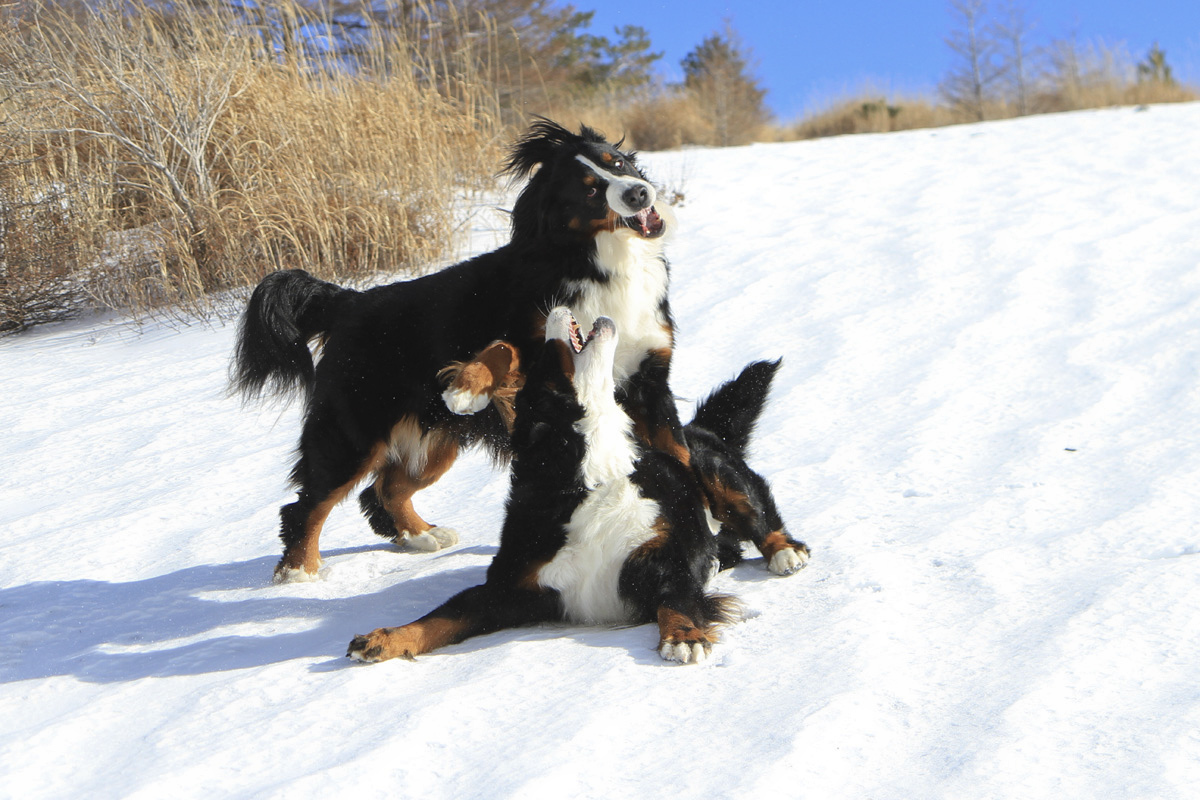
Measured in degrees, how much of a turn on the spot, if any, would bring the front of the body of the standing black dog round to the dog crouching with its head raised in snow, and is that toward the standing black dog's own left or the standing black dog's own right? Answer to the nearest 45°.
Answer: approximately 45° to the standing black dog's own right

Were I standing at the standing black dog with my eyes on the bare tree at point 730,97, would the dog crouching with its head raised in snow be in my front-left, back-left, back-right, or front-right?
back-right

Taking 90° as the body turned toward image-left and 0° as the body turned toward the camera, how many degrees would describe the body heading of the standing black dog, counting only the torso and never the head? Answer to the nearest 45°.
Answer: approximately 315°
